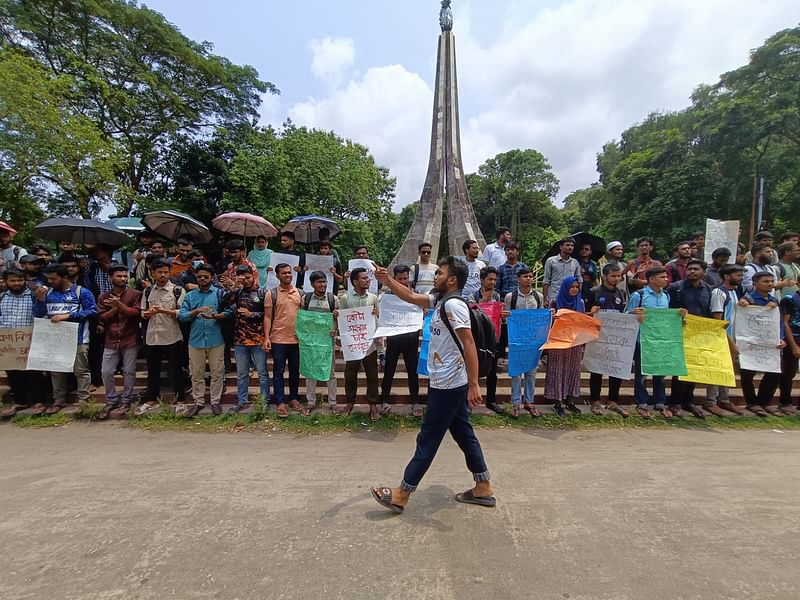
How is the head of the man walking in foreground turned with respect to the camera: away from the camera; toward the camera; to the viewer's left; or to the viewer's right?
to the viewer's left

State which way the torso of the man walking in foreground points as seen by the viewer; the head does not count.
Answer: to the viewer's left

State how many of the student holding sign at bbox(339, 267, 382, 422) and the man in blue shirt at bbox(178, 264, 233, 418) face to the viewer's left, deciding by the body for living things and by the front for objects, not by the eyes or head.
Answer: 0

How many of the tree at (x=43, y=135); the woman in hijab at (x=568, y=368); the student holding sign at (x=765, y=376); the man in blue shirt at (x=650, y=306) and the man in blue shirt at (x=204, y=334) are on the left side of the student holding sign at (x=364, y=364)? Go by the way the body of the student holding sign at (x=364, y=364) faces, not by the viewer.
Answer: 3

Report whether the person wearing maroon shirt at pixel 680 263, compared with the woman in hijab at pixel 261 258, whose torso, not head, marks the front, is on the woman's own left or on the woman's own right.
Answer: on the woman's own left

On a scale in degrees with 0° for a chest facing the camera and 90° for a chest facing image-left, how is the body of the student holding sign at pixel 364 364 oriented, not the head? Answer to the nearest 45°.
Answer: approximately 0°

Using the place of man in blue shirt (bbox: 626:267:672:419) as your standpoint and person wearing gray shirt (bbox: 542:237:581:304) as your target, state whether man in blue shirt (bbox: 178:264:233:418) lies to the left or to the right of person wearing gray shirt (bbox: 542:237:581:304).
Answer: left
